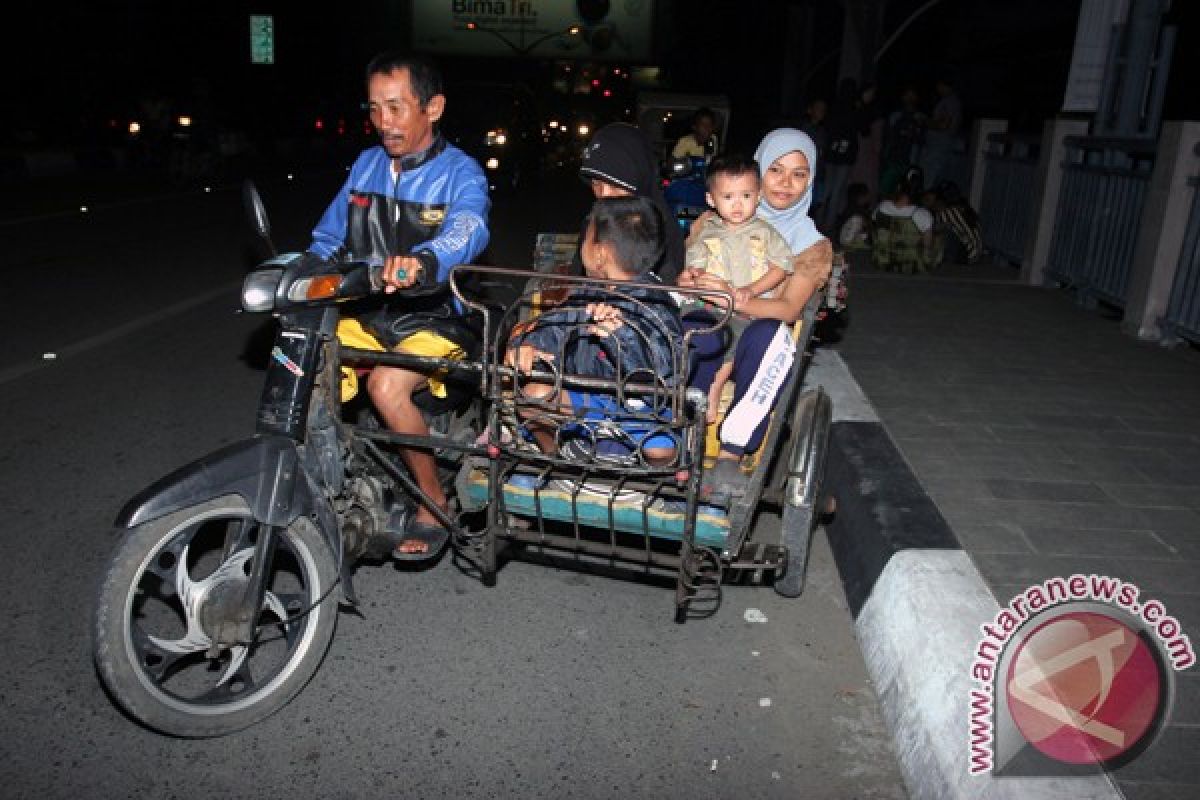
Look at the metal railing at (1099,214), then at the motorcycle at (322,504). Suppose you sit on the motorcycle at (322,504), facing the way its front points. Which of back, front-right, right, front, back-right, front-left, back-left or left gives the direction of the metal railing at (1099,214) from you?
back

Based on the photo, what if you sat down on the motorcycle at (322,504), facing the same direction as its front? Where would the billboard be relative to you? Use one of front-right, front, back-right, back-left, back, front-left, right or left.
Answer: back-right

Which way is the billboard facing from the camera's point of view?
toward the camera

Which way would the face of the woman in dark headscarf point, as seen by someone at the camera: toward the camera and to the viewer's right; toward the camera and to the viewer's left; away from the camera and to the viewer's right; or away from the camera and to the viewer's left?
toward the camera and to the viewer's left

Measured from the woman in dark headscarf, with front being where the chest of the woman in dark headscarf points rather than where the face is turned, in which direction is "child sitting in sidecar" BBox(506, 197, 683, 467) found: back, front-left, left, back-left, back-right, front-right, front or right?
front-left

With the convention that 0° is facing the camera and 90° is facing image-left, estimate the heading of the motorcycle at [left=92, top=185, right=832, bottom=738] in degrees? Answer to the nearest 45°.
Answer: approximately 45°

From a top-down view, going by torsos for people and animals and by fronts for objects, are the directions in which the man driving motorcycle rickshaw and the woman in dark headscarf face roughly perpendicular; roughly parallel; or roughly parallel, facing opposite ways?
roughly parallel

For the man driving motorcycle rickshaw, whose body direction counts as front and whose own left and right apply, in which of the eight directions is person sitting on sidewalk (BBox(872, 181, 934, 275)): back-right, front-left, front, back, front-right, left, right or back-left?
back

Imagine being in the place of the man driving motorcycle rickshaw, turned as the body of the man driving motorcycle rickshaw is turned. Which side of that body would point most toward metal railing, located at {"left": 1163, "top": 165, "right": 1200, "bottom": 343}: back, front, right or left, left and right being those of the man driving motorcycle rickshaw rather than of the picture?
back

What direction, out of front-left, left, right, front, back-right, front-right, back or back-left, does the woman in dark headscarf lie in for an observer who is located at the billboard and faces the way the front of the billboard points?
front
